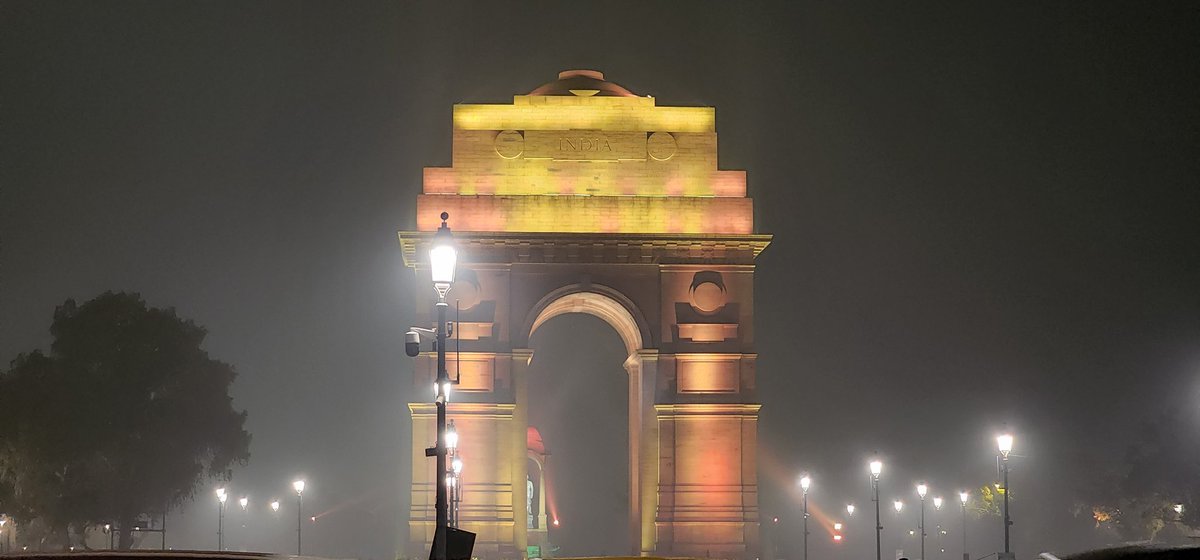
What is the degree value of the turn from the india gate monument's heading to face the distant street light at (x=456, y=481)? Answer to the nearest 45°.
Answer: approximately 45° to its right

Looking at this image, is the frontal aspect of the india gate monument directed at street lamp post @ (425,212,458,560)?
yes

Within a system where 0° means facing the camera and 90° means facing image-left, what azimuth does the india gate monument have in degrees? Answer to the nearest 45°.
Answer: approximately 0°
